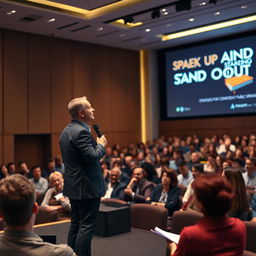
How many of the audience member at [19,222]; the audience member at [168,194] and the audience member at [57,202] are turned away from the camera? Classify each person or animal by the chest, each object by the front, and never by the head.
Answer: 1

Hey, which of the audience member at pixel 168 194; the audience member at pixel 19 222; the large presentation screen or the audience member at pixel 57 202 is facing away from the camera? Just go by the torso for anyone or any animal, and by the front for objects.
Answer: the audience member at pixel 19 222

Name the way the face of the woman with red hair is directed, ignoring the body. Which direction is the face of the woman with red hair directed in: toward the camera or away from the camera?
away from the camera

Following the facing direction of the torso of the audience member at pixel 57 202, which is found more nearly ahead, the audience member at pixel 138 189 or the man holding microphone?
the man holding microphone

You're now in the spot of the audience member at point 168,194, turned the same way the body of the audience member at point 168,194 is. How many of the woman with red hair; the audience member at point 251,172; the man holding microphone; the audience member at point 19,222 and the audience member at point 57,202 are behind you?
1

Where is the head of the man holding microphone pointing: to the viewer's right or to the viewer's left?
to the viewer's right

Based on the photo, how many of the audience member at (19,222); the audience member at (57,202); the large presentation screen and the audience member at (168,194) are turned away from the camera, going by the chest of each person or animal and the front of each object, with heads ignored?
1

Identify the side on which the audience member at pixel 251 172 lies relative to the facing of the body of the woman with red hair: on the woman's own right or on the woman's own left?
on the woman's own right

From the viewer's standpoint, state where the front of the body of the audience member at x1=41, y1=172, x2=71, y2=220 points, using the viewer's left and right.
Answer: facing the viewer and to the right of the viewer

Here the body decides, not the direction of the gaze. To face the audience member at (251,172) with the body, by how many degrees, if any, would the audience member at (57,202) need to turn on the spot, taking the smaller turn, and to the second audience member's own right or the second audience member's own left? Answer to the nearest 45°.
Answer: approximately 90° to the second audience member's own left

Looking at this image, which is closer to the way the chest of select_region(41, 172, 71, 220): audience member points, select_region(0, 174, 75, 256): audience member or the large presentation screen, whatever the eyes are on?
the audience member

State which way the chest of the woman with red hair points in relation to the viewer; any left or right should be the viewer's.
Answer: facing away from the viewer and to the left of the viewer

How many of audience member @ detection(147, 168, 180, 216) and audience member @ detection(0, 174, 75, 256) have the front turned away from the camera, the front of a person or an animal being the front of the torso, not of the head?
1

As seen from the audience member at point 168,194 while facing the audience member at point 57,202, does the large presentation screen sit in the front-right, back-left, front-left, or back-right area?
back-right

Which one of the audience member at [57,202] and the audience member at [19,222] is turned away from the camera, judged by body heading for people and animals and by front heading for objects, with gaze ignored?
the audience member at [19,222]

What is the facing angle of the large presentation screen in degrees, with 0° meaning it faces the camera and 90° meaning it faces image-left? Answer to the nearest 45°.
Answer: approximately 45°
